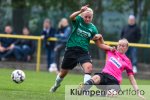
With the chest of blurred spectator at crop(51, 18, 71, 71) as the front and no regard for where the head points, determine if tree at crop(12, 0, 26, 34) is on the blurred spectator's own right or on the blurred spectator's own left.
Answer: on the blurred spectator's own right

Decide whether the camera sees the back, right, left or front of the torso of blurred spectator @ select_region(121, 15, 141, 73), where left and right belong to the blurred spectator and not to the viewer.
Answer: front

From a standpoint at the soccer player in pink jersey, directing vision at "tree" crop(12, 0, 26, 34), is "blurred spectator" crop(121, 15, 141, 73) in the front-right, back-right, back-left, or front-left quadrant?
front-right

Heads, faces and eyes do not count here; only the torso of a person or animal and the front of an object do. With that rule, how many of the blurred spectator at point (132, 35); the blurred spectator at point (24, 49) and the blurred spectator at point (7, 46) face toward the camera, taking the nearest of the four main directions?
3

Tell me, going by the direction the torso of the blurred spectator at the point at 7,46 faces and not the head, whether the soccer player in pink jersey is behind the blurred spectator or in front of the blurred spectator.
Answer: in front

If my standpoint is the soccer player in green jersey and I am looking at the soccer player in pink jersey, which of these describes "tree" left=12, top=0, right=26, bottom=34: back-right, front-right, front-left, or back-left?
back-left

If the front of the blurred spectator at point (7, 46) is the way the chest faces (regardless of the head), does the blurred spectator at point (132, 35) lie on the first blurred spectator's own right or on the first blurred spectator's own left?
on the first blurred spectator's own left

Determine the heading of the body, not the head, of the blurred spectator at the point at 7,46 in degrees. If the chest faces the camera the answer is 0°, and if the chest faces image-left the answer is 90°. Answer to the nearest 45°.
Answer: approximately 0°

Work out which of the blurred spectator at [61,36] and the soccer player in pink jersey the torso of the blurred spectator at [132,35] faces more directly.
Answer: the soccer player in pink jersey

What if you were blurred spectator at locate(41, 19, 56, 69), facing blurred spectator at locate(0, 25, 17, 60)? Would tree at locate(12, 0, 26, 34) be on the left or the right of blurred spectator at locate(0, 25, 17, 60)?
right

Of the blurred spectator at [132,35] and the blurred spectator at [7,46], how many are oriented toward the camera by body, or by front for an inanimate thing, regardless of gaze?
2

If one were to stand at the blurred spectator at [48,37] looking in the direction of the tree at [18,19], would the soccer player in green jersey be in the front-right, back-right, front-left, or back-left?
back-left
